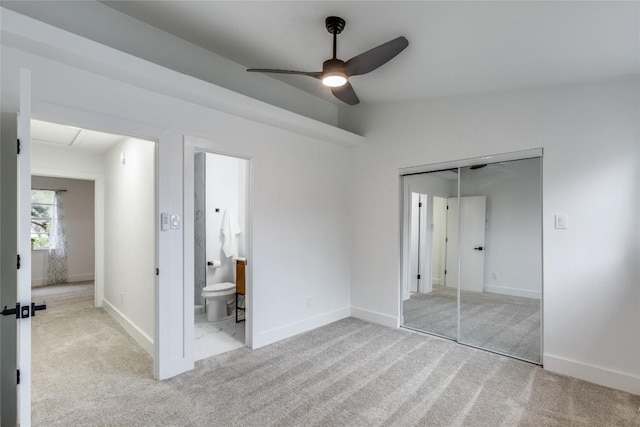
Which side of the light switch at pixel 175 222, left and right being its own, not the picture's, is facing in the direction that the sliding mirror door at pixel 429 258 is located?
left

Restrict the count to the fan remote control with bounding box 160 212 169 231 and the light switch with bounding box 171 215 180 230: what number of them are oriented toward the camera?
2

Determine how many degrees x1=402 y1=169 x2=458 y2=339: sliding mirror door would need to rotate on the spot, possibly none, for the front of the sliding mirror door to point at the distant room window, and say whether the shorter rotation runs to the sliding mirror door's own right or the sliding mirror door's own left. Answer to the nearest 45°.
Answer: approximately 45° to the sliding mirror door's own right

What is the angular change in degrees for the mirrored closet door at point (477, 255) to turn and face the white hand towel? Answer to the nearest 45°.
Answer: approximately 45° to its right

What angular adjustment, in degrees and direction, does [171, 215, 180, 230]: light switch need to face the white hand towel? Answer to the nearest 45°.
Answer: approximately 180°

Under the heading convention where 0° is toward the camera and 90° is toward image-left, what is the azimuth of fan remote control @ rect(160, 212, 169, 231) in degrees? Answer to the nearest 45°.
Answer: approximately 0°

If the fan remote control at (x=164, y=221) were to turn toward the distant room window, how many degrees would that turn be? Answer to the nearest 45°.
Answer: approximately 180°

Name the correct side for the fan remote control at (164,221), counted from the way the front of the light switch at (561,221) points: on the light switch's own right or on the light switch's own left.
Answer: on the light switch's own right

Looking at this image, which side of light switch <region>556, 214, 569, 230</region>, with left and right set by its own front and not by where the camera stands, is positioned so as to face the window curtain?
right
